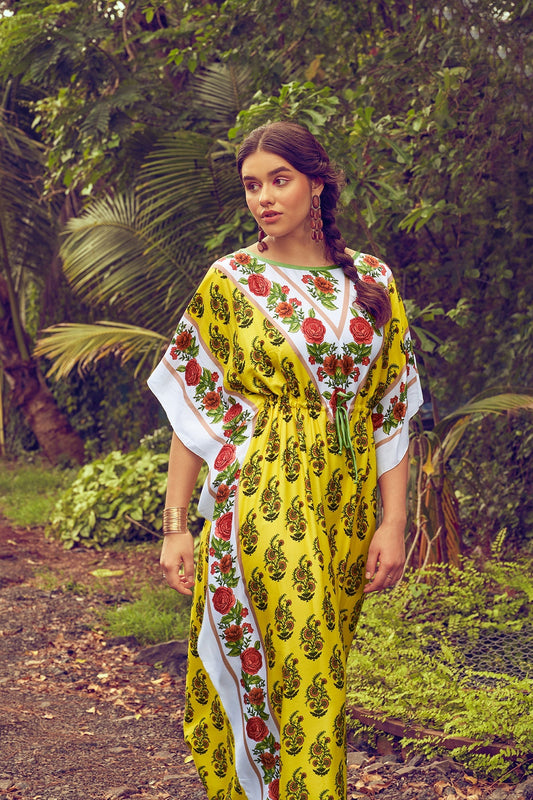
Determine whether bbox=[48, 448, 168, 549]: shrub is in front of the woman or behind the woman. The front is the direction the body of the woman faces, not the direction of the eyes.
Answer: behind

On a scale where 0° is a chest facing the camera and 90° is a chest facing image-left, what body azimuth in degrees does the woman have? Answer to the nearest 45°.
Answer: approximately 315°

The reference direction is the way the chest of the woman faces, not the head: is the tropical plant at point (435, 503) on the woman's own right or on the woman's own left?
on the woman's own left
